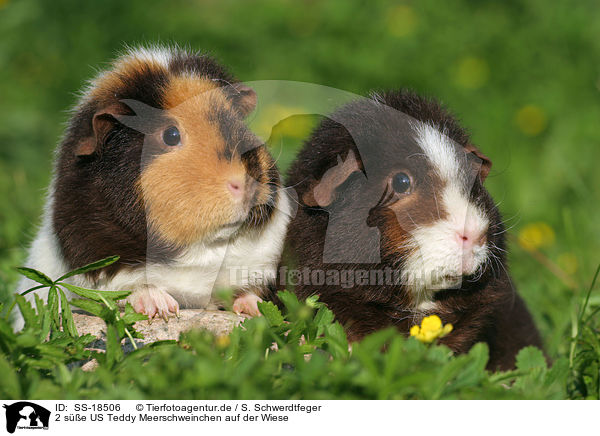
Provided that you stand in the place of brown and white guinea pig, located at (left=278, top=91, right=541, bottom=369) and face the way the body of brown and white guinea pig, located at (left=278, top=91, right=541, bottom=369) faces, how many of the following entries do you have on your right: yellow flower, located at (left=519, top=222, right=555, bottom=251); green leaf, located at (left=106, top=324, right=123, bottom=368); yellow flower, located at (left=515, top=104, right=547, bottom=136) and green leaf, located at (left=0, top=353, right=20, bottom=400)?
2

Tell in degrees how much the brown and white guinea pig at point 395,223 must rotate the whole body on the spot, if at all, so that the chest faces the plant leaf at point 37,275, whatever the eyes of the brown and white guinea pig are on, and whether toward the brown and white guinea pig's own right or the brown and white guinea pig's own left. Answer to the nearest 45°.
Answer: approximately 135° to the brown and white guinea pig's own right

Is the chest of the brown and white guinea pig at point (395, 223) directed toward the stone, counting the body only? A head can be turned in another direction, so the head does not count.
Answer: no

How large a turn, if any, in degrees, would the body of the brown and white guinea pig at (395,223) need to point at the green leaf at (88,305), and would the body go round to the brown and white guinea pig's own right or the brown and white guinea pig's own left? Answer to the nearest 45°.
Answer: approximately 135° to the brown and white guinea pig's own right

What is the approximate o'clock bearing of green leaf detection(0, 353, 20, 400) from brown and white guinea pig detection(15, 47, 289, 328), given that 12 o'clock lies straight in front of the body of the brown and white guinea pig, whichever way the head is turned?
The green leaf is roughly at 3 o'clock from the brown and white guinea pig.

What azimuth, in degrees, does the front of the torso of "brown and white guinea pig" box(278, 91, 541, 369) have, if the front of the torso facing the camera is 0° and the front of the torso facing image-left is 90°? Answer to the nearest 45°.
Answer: approximately 315°

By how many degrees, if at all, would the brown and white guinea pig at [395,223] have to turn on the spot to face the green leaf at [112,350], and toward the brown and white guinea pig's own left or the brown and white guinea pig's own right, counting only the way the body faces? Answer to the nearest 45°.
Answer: approximately 90° to the brown and white guinea pig's own right

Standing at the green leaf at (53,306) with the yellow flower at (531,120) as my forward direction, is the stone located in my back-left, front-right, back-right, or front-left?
front-right

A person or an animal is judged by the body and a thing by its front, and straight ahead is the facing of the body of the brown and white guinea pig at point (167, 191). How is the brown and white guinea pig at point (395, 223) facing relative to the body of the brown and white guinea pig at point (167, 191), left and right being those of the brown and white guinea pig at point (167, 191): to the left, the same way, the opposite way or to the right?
the same way

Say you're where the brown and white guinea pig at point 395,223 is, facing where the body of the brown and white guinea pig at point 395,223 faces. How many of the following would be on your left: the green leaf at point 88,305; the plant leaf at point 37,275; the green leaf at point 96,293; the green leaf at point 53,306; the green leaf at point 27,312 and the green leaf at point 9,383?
0

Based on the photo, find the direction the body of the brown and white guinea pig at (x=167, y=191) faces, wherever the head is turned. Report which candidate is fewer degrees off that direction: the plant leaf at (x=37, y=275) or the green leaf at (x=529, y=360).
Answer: the green leaf

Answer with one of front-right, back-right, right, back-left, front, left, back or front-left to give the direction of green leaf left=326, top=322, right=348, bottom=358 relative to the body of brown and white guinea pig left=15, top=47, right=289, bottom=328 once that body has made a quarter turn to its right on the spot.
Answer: left

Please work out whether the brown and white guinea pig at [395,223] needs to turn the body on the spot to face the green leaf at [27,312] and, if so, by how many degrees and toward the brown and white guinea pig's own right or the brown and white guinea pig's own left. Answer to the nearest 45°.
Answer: approximately 90° to the brown and white guinea pig's own right

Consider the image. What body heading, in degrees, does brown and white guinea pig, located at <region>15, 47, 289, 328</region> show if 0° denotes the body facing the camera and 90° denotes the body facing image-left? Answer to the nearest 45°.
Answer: approximately 315°

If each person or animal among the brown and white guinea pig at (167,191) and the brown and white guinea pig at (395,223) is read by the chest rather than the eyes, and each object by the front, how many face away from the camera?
0
